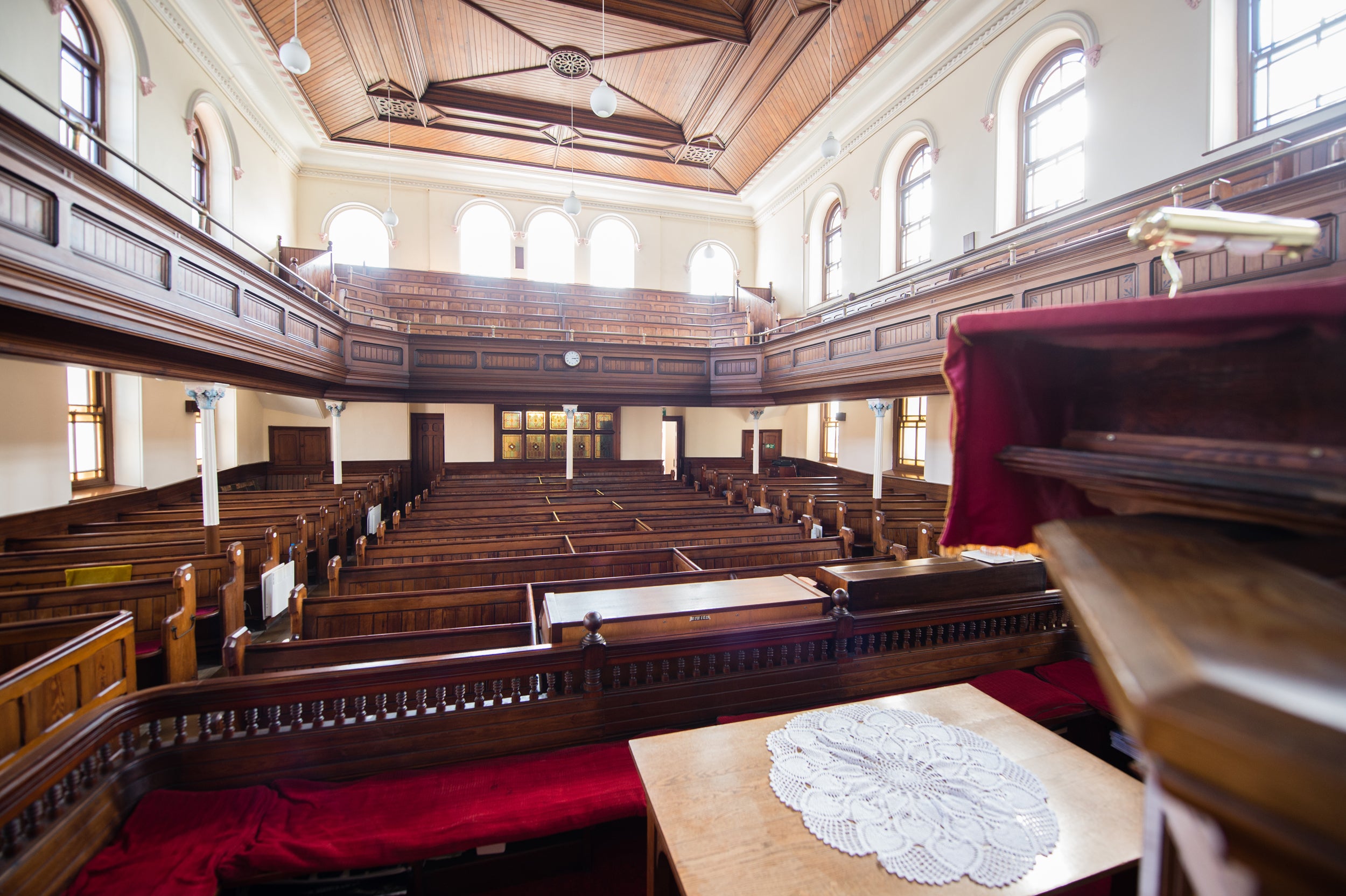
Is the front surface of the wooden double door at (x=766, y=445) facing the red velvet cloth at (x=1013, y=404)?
yes

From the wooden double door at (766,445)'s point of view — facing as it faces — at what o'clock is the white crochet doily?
The white crochet doily is roughly at 12 o'clock from the wooden double door.

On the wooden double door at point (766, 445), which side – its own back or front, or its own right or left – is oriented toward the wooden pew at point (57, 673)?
front

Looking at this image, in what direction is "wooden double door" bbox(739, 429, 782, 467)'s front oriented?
toward the camera

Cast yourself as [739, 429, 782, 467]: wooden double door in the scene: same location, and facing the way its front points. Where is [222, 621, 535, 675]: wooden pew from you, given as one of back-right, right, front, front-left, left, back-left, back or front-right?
front

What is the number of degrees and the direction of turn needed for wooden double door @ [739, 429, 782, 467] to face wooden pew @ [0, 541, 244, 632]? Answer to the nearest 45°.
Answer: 0° — it already faces it

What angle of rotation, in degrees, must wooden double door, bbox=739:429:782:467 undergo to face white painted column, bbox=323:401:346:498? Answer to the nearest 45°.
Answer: approximately 45° to its right

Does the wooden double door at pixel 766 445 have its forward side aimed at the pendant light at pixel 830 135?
yes

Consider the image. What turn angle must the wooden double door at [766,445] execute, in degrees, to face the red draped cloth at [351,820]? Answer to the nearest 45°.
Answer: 0° — it already faces it
